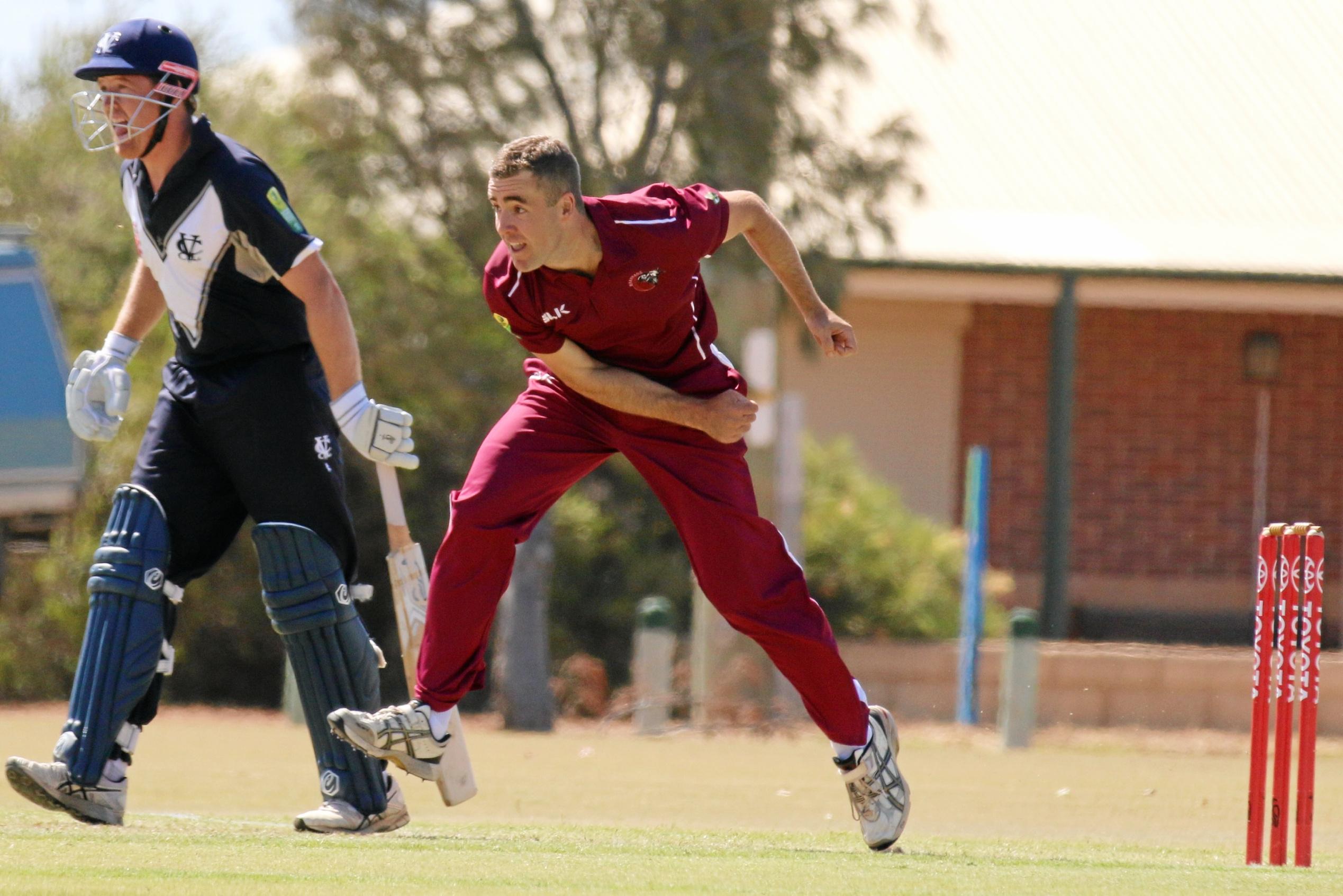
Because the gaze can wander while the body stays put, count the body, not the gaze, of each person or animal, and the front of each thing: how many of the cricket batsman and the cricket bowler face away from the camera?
0

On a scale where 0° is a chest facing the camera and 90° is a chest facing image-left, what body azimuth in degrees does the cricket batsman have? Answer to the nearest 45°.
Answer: approximately 45°

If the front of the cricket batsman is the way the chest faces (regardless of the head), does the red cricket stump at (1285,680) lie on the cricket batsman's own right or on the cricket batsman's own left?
on the cricket batsman's own left

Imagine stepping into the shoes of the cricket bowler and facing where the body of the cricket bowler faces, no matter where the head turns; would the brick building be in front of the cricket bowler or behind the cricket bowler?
behind

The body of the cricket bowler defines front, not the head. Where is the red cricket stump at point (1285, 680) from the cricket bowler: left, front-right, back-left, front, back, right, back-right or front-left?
back-left

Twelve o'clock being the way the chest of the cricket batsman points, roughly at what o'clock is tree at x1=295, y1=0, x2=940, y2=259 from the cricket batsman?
The tree is roughly at 5 o'clock from the cricket batsman.

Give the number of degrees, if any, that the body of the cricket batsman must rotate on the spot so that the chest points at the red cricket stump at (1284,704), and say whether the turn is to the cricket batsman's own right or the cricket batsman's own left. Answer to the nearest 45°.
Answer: approximately 135° to the cricket batsman's own left

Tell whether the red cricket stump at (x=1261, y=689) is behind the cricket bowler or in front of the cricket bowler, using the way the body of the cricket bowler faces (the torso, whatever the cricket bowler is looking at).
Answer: behind

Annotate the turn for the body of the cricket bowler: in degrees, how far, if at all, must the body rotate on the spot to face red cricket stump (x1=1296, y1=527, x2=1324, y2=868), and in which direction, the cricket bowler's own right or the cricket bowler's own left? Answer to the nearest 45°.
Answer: approximately 135° to the cricket bowler's own left

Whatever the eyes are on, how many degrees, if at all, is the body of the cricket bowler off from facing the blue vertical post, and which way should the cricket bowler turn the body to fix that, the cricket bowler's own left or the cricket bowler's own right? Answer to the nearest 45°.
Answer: approximately 135° to the cricket bowler's own right

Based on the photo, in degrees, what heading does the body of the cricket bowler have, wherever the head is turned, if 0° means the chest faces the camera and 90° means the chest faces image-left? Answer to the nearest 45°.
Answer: approximately 45°
